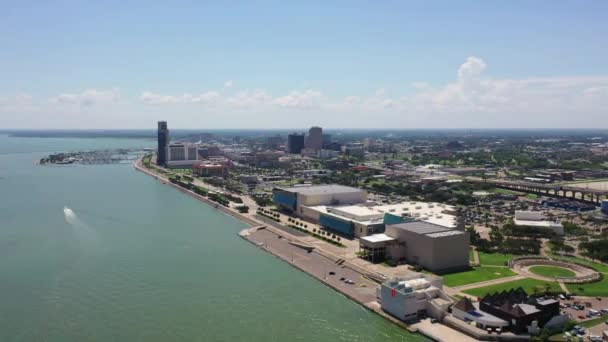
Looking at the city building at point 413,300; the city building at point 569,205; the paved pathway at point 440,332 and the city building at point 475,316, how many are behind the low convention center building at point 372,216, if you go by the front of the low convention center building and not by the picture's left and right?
1

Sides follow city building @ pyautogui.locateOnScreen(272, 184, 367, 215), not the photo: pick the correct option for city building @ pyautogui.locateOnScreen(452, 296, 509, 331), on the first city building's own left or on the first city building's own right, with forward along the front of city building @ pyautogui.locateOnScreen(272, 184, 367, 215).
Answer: on the first city building's own left

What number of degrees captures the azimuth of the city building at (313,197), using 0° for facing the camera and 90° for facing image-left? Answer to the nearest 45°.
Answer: approximately 45°

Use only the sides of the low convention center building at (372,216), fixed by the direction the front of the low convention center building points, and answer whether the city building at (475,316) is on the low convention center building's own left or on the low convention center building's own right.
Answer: on the low convention center building's own left

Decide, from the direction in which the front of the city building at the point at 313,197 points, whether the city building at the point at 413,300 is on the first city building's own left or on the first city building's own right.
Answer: on the first city building's own left

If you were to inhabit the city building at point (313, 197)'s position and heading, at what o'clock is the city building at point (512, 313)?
the city building at point (512, 313) is roughly at 10 o'clock from the city building at point (313, 197).

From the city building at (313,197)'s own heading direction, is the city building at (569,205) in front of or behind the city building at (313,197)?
behind

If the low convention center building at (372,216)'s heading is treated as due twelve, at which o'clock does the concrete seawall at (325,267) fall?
The concrete seawall is roughly at 11 o'clock from the low convention center building.

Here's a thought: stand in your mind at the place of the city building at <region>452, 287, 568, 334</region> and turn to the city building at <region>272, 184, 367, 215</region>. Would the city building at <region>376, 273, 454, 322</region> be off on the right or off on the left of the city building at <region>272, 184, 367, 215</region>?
left

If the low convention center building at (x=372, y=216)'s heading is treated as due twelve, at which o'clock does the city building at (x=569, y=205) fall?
The city building is roughly at 6 o'clock from the low convention center building.

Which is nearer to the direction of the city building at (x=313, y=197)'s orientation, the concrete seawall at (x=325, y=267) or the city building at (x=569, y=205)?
the concrete seawall

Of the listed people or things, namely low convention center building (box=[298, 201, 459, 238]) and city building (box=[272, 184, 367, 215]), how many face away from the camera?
0

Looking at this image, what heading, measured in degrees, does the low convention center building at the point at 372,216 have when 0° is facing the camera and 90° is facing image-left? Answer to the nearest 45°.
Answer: approximately 45°

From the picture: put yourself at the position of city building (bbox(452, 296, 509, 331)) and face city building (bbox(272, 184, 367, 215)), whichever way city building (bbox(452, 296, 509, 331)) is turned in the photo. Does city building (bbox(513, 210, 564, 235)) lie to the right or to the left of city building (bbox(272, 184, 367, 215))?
right

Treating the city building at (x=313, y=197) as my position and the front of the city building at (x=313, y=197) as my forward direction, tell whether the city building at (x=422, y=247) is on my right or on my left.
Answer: on my left
